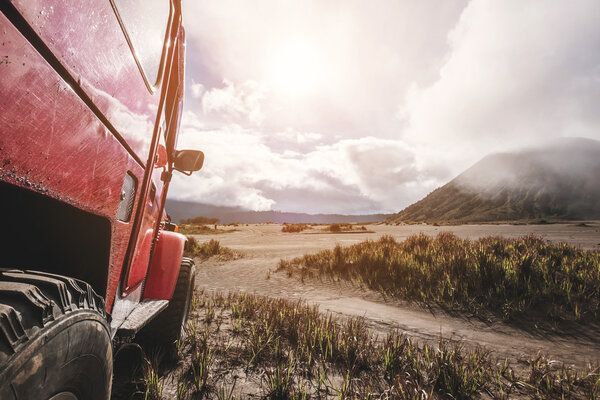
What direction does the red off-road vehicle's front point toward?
away from the camera
